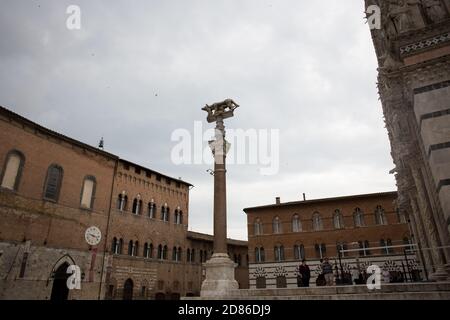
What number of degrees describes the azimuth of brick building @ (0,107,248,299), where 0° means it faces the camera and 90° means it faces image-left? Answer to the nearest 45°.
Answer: approximately 315°

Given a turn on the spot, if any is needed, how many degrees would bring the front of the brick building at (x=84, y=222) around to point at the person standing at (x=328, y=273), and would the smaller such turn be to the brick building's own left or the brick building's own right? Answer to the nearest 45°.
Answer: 0° — it already faces them

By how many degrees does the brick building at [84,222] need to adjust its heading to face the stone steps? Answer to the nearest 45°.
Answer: approximately 45° to its right

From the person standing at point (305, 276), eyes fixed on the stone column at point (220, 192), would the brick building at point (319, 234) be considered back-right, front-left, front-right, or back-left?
back-right

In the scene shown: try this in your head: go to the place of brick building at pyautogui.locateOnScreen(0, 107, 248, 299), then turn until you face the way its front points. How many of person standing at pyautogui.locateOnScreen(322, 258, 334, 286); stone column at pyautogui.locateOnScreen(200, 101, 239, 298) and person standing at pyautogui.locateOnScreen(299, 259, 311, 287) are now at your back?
0

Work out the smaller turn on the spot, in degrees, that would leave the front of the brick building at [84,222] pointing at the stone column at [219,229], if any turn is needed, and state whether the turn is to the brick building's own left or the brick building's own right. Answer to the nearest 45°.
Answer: approximately 45° to the brick building's own right

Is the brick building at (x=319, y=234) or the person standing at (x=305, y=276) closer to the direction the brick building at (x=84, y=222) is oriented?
the person standing

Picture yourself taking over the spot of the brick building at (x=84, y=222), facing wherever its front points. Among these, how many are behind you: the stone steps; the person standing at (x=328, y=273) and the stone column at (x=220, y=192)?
0

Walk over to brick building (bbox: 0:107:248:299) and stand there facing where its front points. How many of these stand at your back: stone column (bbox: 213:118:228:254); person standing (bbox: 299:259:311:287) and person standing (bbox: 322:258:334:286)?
0

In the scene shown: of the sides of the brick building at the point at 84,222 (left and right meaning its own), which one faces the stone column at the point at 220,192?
front

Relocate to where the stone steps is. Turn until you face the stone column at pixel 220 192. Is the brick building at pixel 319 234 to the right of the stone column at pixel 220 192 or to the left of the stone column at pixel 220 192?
right

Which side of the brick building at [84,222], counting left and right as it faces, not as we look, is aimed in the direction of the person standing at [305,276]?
front
